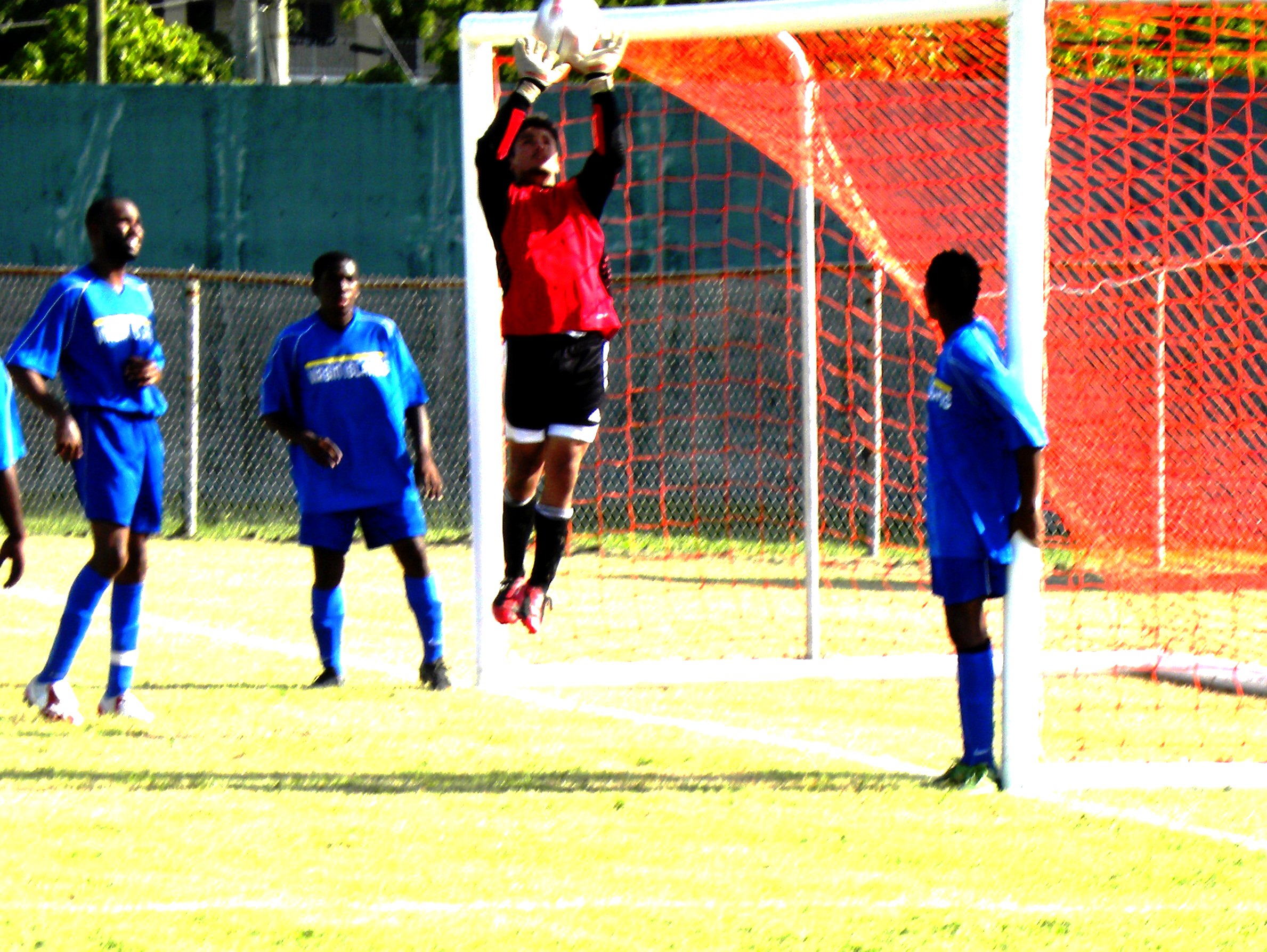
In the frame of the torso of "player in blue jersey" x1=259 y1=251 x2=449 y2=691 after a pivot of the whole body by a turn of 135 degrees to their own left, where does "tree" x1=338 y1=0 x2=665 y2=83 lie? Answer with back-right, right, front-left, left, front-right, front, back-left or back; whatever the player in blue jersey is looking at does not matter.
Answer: front-left

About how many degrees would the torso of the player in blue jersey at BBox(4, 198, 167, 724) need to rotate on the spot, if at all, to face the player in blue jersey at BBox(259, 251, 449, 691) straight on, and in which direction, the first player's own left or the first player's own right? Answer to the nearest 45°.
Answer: approximately 90° to the first player's own left

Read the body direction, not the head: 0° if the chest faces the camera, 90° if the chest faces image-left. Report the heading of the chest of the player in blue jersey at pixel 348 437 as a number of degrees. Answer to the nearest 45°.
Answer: approximately 0°

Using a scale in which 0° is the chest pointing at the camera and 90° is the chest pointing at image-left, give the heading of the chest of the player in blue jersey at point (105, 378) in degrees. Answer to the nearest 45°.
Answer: approximately 315°

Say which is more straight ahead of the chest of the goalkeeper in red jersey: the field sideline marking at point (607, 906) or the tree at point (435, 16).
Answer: the field sideline marking

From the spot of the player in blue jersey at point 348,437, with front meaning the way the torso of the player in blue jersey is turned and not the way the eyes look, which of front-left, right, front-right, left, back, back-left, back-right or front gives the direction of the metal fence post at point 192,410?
back

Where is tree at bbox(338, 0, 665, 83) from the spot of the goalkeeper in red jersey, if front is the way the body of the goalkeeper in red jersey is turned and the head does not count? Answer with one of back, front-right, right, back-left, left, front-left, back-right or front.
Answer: back

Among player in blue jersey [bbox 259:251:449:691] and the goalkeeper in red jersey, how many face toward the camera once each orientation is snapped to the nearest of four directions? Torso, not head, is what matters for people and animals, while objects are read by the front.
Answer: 2

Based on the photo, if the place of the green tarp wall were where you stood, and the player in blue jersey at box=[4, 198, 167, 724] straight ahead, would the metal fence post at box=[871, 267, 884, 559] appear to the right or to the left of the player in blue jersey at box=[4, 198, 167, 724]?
left

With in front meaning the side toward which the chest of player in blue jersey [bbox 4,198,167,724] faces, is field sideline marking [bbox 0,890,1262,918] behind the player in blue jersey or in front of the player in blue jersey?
in front
